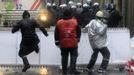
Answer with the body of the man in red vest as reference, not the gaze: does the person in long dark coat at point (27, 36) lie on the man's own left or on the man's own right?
on the man's own left

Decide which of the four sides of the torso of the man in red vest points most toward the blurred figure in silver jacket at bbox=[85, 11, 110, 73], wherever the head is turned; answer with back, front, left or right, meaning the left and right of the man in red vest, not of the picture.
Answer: right

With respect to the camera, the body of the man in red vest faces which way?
away from the camera
